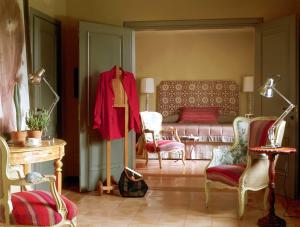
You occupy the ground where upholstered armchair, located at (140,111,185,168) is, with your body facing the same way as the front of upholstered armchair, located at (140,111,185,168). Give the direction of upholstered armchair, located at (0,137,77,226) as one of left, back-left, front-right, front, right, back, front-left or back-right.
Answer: front-right

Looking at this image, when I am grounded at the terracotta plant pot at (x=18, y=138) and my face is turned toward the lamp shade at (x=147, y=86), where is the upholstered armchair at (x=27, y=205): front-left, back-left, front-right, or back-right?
back-right

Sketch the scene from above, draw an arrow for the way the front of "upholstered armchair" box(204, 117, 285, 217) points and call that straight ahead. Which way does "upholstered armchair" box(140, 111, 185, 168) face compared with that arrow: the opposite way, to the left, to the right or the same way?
to the left

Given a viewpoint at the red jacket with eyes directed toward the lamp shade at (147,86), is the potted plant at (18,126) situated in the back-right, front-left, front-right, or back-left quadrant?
back-left

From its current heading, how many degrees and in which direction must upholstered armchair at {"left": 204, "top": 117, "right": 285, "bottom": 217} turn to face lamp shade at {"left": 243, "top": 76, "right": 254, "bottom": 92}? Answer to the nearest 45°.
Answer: approximately 135° to its right

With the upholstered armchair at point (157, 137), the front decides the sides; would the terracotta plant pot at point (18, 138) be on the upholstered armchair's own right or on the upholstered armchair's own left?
on the upholstered armchair's own right

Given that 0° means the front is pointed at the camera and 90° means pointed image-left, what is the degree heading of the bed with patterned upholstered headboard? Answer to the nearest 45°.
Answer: approximately 0°

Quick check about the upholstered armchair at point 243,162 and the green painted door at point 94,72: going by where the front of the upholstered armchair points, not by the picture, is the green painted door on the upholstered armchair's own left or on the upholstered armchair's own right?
on the upholstered armchair's own right

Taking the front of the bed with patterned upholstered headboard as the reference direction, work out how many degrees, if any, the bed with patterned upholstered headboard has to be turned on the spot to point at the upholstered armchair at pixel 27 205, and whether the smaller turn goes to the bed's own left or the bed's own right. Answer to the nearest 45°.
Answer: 0° — it already faces it

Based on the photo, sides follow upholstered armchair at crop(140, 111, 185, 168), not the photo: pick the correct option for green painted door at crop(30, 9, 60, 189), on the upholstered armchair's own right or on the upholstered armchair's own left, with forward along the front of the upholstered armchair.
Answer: on the upholstered armchair's own right

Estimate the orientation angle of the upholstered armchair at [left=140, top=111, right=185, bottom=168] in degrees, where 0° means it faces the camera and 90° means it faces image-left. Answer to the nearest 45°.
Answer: approximately 315°
